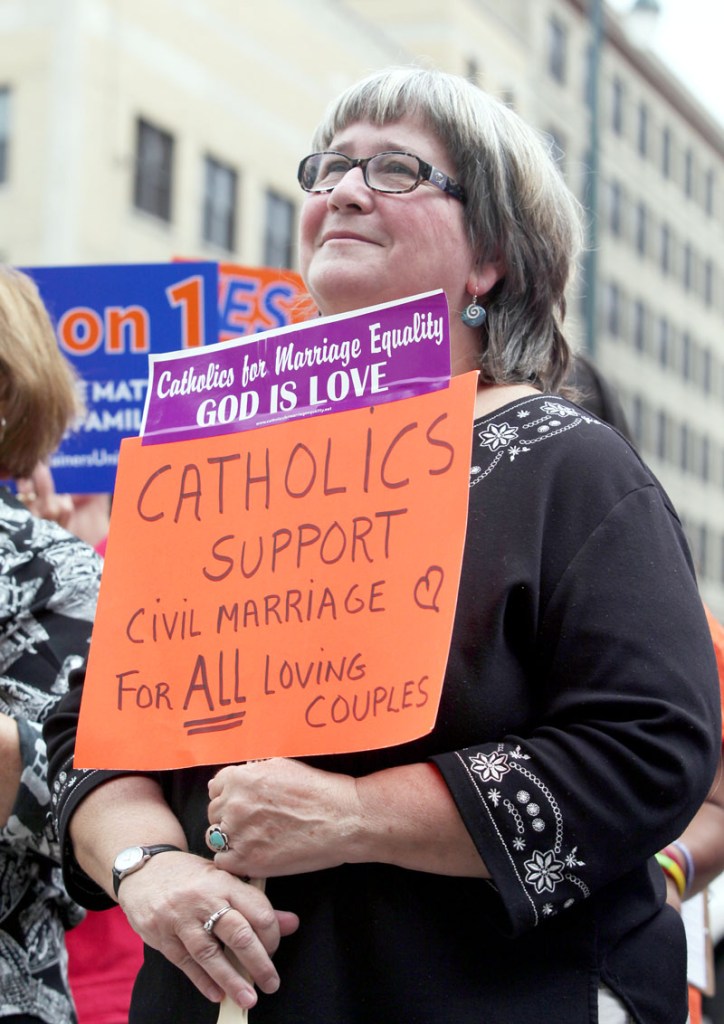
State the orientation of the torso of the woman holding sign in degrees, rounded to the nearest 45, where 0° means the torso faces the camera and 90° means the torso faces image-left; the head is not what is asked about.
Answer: approximately 45°

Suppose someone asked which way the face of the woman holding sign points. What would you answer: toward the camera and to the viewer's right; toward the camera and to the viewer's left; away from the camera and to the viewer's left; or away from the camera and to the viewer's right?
toward the camera and to the viewer's left
